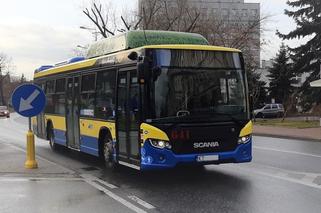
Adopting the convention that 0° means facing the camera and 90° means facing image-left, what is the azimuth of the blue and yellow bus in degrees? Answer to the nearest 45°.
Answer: approximately 315°

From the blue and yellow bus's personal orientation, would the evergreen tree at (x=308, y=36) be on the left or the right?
on its left
